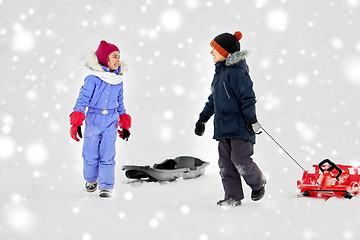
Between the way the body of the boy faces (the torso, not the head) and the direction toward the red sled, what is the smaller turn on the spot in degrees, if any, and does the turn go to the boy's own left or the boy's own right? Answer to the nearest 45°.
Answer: approximately 180°

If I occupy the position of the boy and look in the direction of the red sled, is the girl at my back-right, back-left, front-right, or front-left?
back-left

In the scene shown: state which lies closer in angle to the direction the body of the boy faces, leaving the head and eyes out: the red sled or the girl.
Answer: the girl

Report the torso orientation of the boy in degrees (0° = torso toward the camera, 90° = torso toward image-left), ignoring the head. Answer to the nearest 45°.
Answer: approximately 90°

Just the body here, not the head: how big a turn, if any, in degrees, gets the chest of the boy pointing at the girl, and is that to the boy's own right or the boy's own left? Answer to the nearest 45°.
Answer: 0° — they already face them
